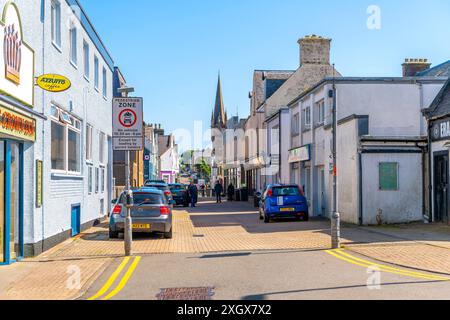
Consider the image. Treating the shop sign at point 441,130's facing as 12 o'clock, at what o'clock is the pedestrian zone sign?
The pedestrian zone sign is roughly at 12 o'clock from the shop sign.

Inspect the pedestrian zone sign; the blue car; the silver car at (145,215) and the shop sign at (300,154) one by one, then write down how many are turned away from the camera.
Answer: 2

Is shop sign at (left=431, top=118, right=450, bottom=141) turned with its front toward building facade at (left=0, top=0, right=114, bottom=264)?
yes

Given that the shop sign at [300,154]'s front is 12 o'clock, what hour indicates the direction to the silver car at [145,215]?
The silver car is roughly at 11 o'clock from the shop sign.

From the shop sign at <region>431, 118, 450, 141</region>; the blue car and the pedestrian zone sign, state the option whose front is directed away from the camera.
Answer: the blue car

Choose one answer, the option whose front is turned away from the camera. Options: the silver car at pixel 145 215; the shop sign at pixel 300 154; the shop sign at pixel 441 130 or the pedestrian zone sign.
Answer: the silver car

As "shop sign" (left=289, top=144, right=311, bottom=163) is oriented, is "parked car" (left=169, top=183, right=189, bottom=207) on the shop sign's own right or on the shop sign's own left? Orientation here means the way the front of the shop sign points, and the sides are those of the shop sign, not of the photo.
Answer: on the shop sign's own right

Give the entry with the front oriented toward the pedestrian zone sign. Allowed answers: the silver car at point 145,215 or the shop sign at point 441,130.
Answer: the shop sign

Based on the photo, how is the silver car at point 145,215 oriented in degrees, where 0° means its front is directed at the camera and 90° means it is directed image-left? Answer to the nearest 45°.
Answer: approximately 180°

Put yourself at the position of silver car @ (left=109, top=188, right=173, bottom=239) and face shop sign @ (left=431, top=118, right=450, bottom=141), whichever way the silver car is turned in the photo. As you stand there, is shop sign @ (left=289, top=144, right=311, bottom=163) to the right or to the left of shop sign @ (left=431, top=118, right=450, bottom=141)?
left

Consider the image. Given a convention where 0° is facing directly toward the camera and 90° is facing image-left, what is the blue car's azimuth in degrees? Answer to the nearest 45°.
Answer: approximately 180°

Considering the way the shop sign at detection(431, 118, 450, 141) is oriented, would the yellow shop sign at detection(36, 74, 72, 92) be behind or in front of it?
in front

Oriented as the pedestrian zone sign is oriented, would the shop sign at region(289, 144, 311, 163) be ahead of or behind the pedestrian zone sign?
behind

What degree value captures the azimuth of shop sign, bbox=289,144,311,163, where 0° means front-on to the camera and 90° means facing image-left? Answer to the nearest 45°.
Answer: approximately 45°

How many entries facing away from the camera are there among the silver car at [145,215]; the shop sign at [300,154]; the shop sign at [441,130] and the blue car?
2
